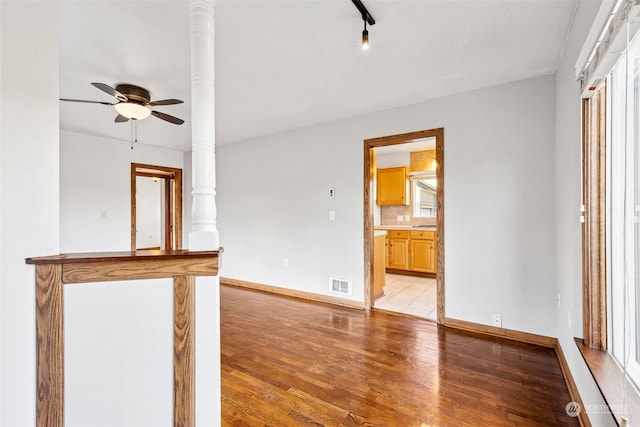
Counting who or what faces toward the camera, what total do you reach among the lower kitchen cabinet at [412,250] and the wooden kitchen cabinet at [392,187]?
2

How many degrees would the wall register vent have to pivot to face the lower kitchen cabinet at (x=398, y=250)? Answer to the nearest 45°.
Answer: approximately 180°

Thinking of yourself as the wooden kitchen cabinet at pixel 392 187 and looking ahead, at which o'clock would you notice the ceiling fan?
The ceiling fan is roughly at 1 o'clock from the wooden kitchen cabinet.

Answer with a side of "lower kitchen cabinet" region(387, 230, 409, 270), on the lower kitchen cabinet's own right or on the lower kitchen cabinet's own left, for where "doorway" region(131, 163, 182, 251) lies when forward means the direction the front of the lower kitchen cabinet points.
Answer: on the lower kitchen cabinet's own right

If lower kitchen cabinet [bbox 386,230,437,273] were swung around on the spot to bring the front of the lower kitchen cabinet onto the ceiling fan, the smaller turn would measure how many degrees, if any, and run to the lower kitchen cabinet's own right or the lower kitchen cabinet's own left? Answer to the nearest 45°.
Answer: approximately 45° to the lower kitchen cabinet's own right

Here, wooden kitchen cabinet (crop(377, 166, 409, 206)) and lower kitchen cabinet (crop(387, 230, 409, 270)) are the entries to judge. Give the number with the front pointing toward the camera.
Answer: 2
